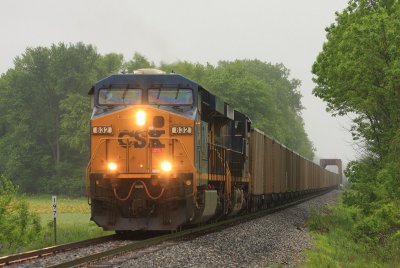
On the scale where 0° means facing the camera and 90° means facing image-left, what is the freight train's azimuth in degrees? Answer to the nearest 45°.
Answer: approximately 0°

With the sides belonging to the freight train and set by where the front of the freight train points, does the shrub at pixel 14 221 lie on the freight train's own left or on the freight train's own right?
on the freight train's own right
